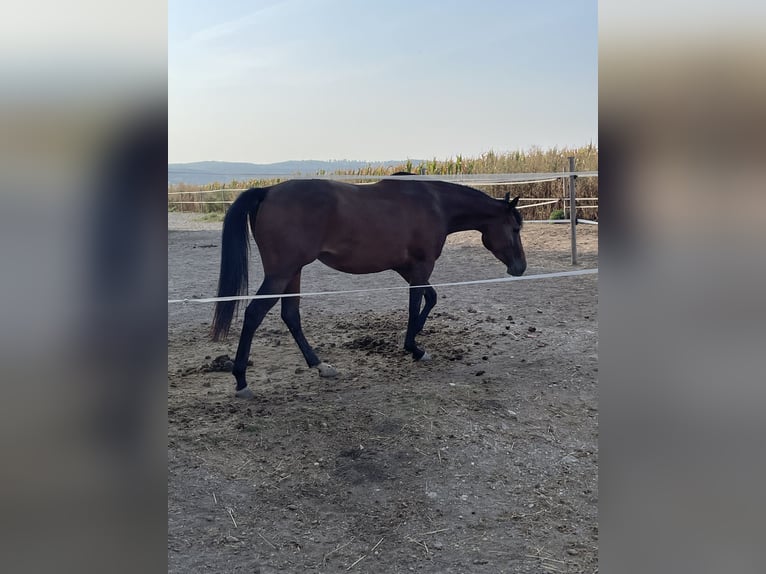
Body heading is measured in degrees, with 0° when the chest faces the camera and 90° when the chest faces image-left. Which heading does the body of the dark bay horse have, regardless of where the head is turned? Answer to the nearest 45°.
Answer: approximately 270°
